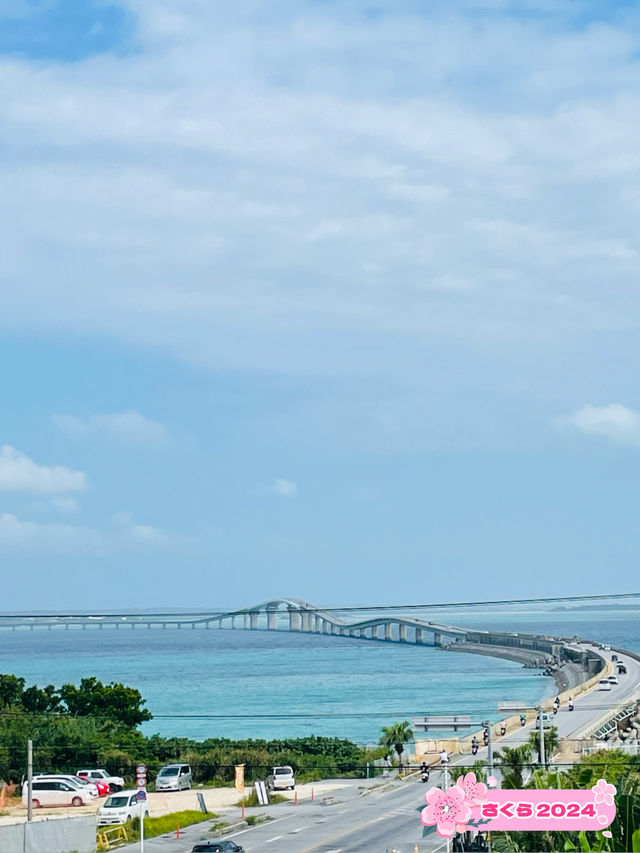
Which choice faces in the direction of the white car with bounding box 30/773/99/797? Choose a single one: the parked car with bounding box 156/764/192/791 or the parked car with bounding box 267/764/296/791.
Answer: the parked car with bounding box 156/764/192/791

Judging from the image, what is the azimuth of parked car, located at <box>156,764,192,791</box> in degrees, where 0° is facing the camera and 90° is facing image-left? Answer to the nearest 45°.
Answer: approximately 45°

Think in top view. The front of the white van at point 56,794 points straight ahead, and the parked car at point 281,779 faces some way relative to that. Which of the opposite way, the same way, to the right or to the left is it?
to the left

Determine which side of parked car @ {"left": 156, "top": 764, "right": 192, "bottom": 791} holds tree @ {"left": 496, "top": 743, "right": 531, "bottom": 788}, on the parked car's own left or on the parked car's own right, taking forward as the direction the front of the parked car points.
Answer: on the parked car's own left
